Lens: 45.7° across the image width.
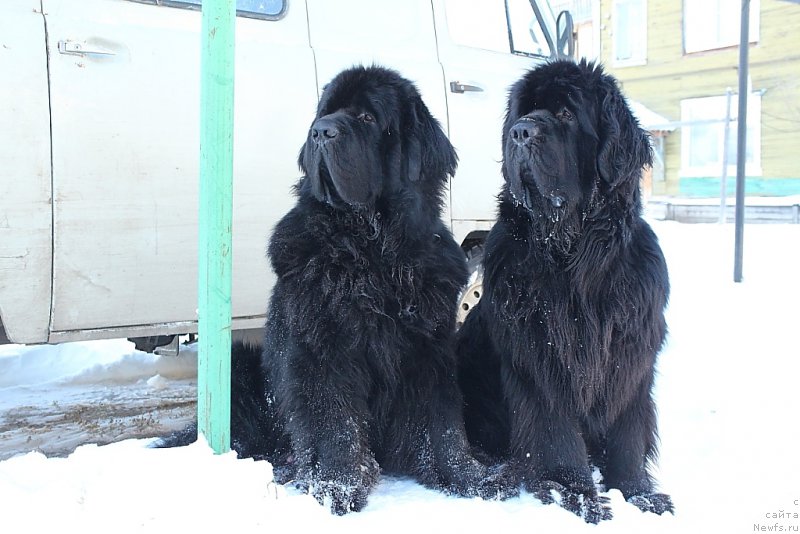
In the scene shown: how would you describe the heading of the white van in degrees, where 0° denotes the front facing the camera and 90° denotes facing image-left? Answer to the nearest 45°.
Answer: approximately 225°

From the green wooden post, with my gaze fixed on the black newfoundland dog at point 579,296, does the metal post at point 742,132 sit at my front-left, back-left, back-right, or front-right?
front-left

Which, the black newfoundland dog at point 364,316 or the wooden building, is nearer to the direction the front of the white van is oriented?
the wooden building

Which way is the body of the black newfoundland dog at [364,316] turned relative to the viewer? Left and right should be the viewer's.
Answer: facing the viewer

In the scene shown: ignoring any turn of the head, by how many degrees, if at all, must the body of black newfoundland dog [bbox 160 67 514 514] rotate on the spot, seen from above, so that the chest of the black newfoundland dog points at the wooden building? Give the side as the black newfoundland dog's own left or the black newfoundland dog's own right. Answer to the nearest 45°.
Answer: approximately 135° to the black newfoundland dog's own left

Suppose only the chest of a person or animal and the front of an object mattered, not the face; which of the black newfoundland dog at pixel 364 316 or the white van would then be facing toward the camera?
the black newfoundland dog

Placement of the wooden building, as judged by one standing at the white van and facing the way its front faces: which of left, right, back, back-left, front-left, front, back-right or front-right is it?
front

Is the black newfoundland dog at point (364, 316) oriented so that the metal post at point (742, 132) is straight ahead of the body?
no

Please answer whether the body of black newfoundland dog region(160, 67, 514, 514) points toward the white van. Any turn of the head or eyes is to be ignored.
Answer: no

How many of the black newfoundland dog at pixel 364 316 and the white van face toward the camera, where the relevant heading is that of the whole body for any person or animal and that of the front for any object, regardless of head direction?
1

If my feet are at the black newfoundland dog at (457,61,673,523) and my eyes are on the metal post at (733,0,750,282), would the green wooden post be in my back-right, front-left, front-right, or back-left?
back-left

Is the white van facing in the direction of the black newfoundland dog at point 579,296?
no
